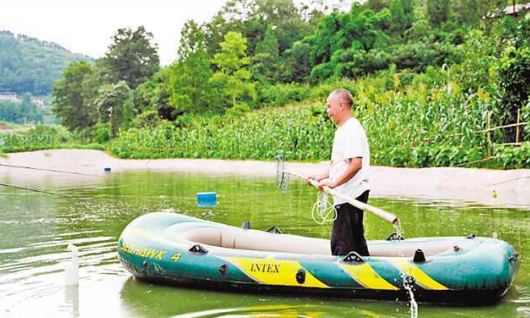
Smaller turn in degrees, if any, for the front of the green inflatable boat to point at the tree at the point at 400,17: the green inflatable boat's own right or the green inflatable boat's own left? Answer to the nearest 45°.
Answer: approximately 90° to the green inflatable boat's own right

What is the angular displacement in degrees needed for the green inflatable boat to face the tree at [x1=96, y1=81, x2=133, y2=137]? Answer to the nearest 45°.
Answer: approximately 90° to its right

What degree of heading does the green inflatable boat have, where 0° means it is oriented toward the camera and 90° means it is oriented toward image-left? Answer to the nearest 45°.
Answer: approximately 90°

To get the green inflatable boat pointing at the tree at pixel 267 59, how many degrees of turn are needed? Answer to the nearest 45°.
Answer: approximately 90° to its right

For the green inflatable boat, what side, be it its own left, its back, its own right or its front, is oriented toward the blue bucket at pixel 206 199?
right

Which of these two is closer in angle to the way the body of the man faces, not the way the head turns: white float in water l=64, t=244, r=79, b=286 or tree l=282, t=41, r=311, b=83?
the white float in water
